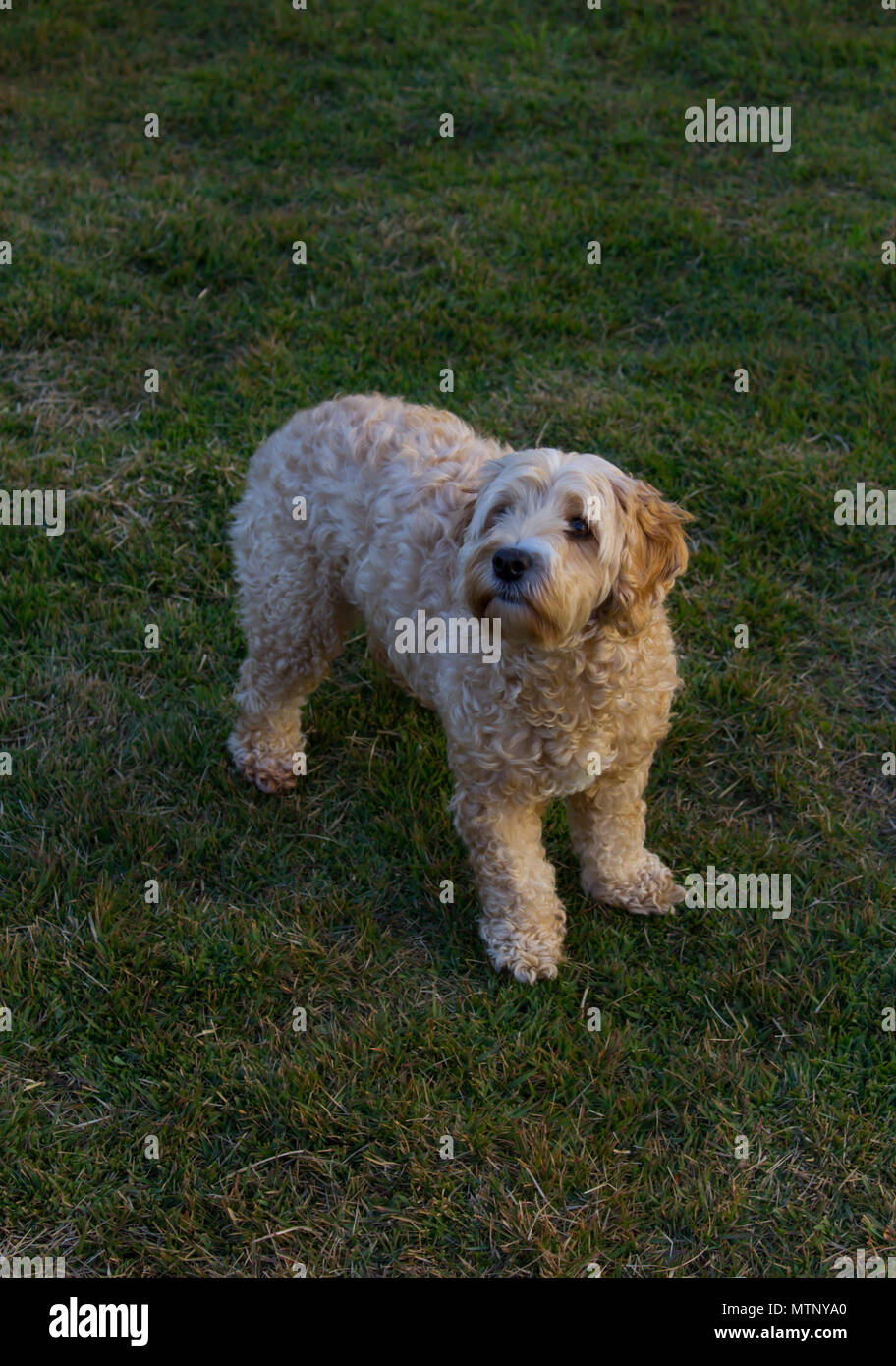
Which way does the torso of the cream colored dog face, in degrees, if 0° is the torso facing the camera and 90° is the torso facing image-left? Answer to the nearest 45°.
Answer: approximately 315°
